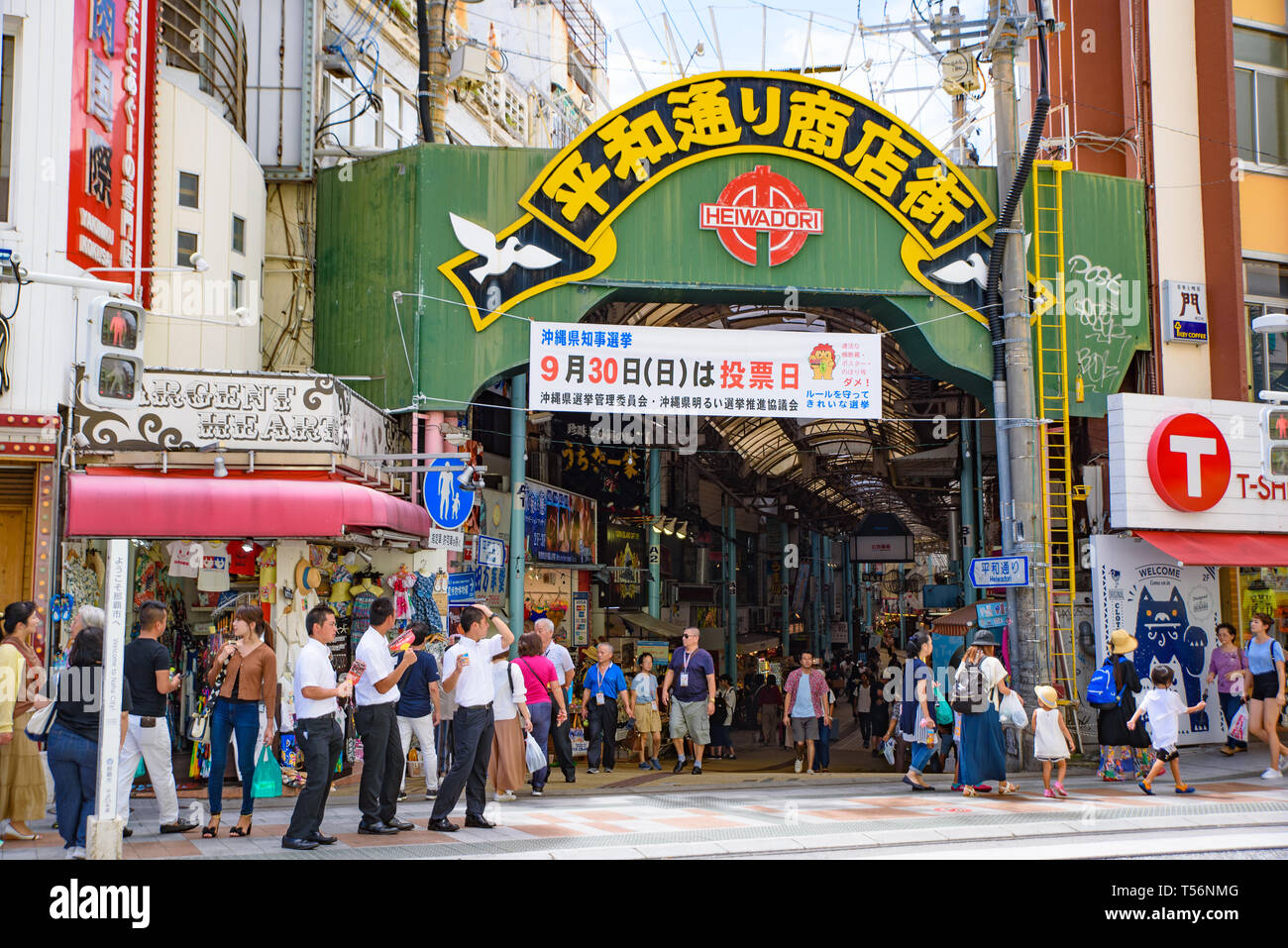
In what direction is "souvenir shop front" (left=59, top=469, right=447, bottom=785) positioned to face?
toward the camera

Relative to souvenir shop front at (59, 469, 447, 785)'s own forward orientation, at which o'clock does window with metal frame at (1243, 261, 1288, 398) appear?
The window with metal frame is roughly at 9 o'clock from the souvenir shop front.

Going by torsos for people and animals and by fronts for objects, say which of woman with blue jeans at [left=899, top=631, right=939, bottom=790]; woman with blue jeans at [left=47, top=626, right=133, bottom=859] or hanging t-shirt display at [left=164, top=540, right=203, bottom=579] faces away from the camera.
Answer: woman with blue jeans at [left=47, top=626, right=133, bottom=859]

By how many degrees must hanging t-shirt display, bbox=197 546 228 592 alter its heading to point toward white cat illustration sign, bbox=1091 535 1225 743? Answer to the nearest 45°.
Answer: approximately 90° to its left

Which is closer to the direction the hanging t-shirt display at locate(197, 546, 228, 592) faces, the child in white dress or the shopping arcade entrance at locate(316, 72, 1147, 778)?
the child in white dress

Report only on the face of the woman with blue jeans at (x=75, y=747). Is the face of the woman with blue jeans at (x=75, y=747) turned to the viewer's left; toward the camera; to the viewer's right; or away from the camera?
away from the camera

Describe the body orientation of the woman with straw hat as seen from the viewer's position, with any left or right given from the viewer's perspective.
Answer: facing to the right of the viewer

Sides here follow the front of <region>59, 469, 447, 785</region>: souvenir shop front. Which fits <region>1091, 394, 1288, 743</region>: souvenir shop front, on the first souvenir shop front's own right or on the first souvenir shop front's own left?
on the first souvenir shop front's own left

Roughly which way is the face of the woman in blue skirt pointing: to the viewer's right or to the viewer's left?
to the viewer's left

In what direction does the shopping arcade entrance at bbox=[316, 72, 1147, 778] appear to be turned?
toward the camera

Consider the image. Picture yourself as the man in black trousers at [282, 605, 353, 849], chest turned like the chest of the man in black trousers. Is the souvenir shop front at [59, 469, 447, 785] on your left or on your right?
on your left

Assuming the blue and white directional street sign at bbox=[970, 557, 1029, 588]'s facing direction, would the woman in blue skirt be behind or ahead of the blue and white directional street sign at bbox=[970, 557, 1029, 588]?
ahead

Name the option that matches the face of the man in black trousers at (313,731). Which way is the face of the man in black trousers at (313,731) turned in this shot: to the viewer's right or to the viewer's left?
to the viewer's right
